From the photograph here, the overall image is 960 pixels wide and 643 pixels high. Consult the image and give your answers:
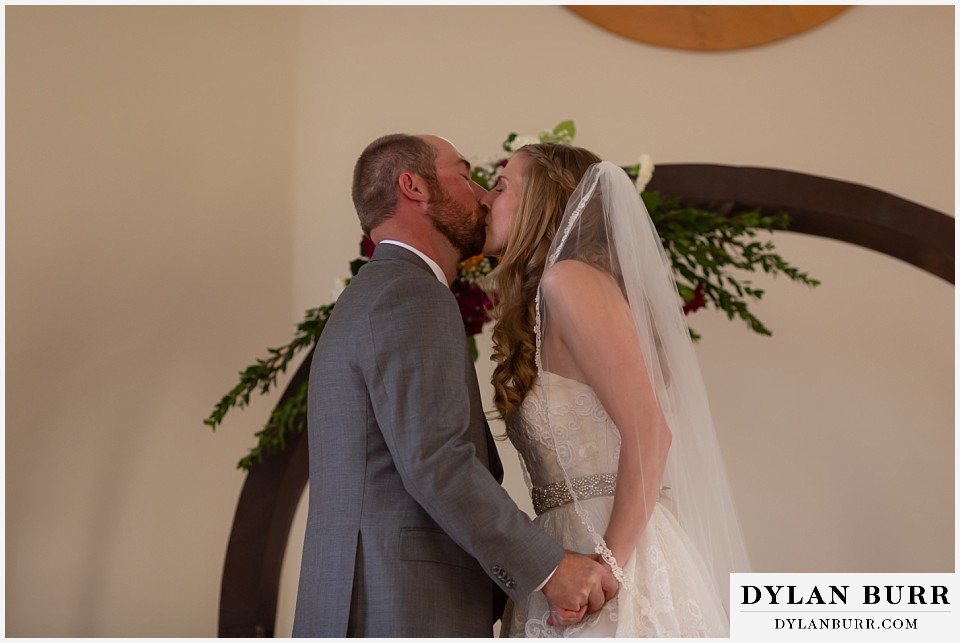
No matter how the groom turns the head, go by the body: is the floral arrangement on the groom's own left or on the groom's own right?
on the groom's own left

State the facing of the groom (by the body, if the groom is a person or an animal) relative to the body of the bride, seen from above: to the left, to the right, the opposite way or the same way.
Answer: the opposite way

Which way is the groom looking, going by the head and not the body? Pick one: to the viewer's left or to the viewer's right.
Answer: to the viewer's right

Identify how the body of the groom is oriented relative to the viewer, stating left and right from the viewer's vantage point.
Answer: facing to the right of the viewer

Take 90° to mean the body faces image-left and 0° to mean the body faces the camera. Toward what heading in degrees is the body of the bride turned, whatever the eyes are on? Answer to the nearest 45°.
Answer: approximately 90°

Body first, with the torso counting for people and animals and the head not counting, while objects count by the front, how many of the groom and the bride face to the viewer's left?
1
